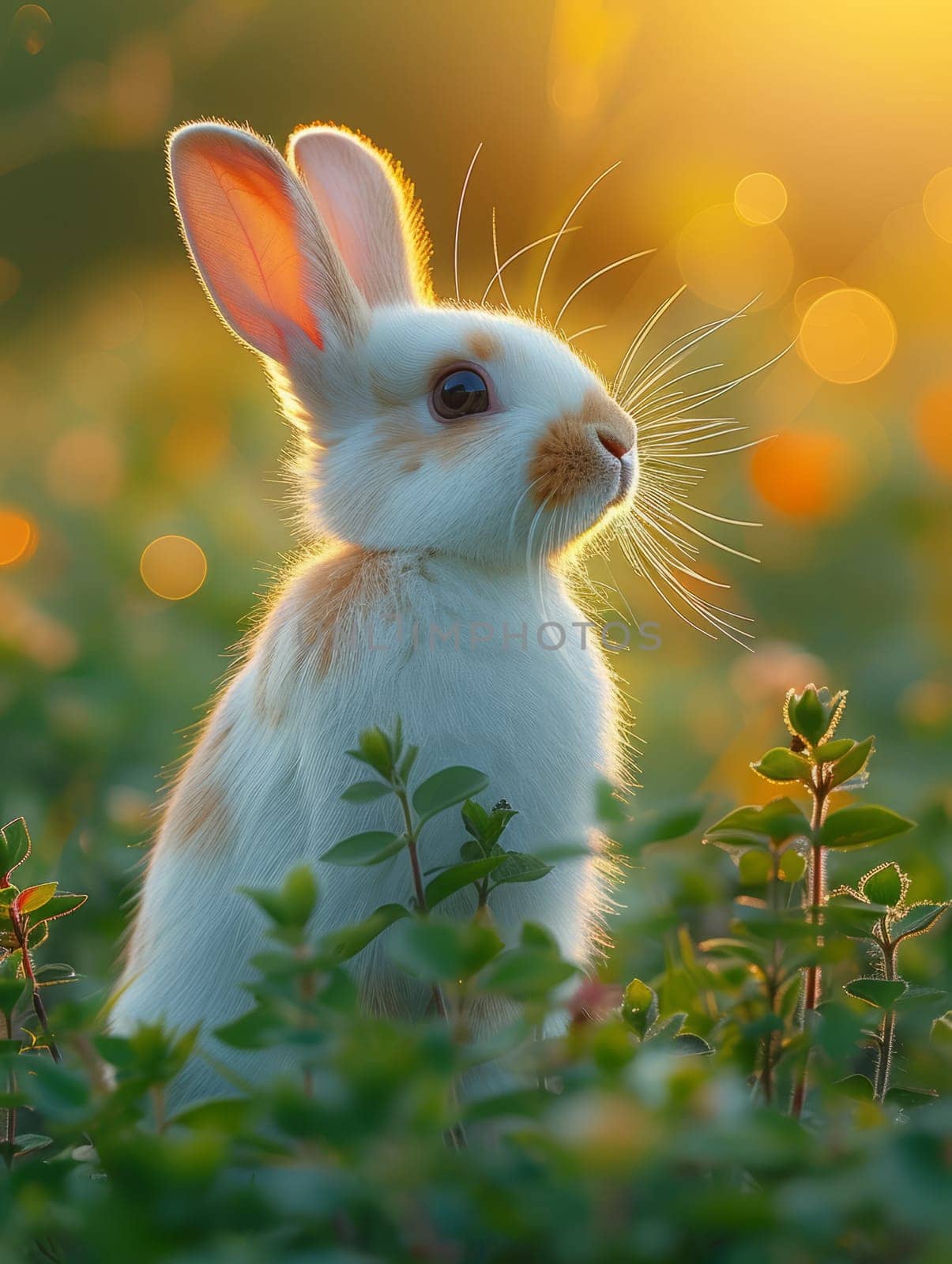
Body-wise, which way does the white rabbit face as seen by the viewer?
to the viewer's right
